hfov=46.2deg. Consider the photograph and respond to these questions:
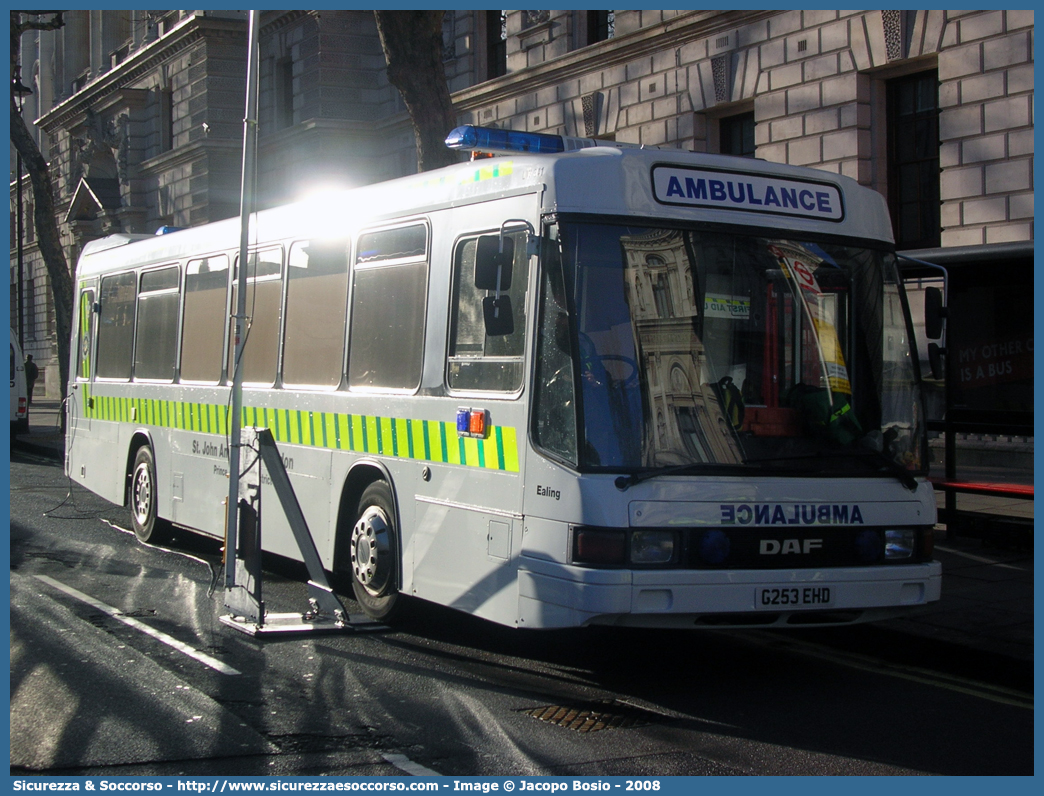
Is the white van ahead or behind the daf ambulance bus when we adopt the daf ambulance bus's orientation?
behind

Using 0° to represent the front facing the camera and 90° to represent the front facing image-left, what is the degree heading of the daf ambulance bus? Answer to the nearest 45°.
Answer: approximately 315°

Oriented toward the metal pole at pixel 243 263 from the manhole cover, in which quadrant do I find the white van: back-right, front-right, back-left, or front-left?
front-right
